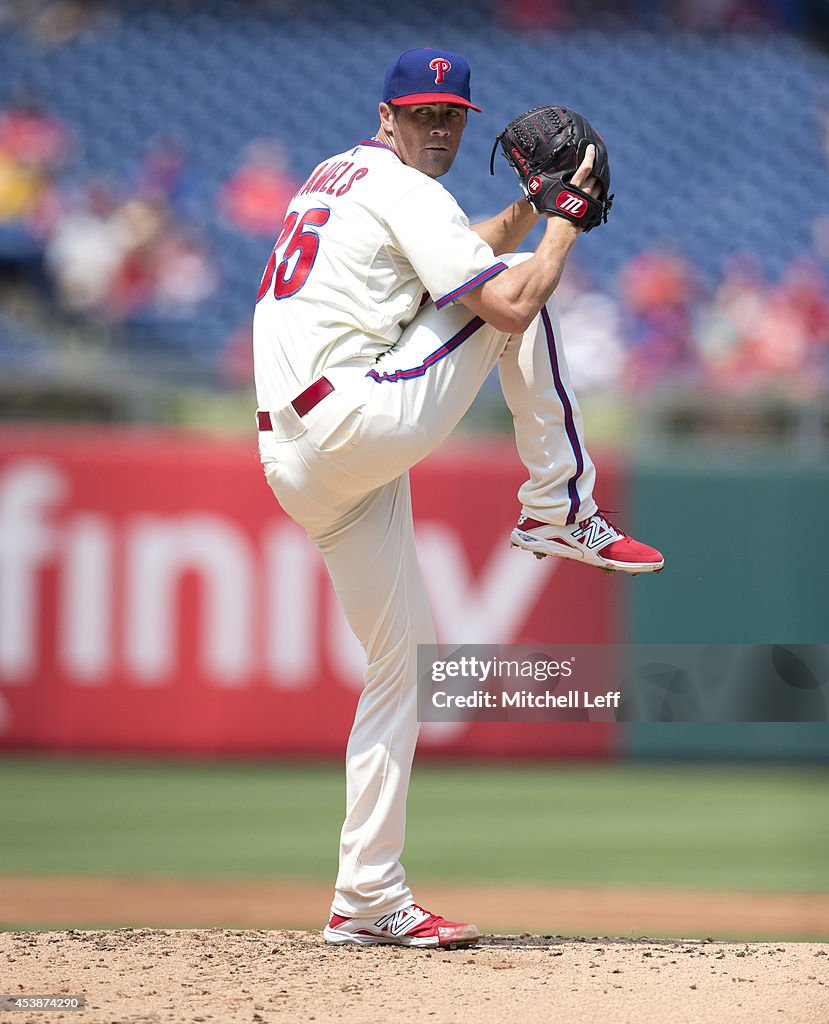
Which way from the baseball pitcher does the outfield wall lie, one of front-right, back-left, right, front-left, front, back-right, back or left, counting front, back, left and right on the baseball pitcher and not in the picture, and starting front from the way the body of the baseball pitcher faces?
left

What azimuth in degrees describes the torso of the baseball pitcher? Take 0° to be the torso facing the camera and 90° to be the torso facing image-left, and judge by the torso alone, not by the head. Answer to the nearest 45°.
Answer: approximately 270°

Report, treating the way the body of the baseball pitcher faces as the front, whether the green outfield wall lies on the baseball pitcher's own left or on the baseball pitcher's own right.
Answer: on the baseball pitcher's own left
